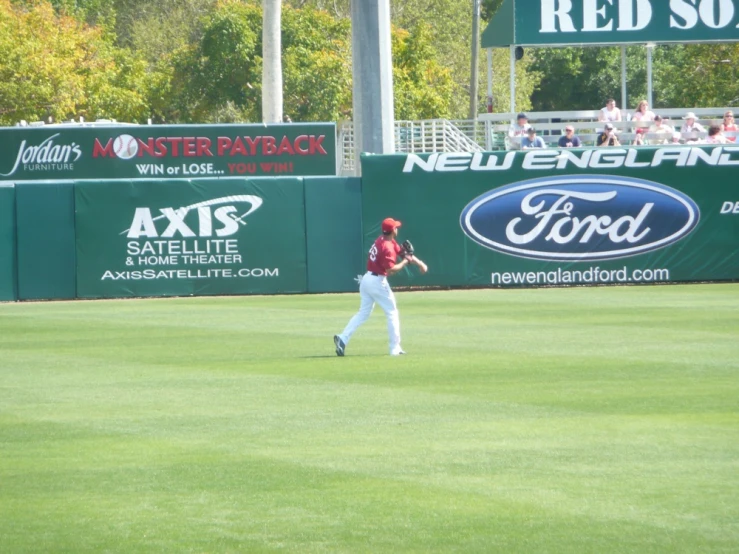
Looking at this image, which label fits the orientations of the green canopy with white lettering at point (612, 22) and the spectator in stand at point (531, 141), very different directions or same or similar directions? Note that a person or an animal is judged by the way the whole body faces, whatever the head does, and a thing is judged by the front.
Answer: same or similar directions

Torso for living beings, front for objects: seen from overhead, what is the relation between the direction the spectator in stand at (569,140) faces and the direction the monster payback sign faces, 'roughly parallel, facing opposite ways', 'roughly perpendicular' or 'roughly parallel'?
roughly parallel

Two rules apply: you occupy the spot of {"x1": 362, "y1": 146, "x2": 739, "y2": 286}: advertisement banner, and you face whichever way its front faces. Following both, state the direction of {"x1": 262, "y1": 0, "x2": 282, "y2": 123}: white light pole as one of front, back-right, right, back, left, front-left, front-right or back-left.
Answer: back-right

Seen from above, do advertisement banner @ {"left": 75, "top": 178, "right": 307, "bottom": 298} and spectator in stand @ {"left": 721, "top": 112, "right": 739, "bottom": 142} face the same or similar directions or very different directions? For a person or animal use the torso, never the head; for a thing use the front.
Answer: same or similar directions

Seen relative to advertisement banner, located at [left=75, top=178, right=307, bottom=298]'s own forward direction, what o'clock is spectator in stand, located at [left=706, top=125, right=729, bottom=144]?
The spectator in stand is roughly at 9 o'clock from the advertisement banner.

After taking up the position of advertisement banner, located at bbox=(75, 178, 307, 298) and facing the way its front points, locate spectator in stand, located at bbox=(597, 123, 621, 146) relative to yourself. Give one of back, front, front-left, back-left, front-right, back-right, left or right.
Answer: left

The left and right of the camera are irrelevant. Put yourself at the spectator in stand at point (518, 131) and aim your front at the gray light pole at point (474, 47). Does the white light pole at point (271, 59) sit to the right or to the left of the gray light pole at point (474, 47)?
left

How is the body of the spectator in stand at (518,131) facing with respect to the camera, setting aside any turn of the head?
toward the camera

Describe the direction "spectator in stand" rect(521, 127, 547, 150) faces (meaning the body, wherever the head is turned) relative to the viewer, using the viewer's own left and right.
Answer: facing the viewer

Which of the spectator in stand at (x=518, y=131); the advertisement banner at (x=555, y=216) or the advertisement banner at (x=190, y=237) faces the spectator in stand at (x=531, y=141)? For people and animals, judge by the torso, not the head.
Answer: the spectator in stand at (x=518, y=131)

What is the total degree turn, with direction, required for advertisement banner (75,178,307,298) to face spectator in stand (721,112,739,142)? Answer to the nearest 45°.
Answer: approximately 90° to its left

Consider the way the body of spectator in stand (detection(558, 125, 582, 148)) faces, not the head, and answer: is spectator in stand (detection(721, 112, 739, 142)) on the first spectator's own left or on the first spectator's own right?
on the first spectator's own left

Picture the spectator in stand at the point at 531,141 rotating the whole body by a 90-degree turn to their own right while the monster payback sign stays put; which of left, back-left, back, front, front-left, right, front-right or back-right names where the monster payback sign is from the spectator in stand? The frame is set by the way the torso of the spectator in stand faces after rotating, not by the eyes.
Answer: front-right

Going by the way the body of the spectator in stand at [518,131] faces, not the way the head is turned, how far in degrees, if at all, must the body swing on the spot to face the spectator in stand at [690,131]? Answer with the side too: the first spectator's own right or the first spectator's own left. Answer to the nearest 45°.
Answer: approximately 90° to the first spectator's own left

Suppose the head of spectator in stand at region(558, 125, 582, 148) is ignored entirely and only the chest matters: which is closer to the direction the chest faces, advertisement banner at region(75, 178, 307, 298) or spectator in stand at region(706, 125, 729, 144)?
the advertisement banner

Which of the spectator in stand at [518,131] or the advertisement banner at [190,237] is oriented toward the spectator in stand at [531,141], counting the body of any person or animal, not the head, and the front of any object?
the spectator in stand at [518,131]
